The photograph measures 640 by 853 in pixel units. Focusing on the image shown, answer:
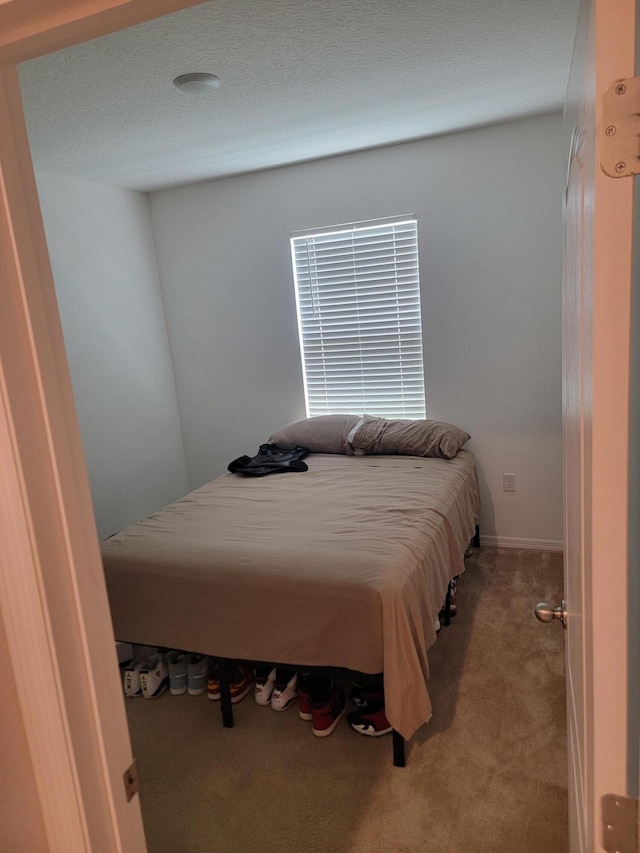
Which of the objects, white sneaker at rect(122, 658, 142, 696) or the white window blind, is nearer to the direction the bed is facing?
the white sneaker

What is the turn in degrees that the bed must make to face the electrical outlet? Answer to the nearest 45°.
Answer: approximately 180°

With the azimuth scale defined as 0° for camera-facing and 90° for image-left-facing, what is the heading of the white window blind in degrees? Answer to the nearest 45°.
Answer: approximately 45°

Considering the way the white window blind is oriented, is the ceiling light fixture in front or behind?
in front

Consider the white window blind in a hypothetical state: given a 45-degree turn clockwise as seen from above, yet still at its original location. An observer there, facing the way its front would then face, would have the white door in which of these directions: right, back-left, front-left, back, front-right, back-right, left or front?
left

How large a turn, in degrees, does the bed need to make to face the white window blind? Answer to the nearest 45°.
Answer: approximately 135° to its right

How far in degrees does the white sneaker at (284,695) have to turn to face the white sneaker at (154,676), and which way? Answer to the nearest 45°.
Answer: approximately 90° to its right

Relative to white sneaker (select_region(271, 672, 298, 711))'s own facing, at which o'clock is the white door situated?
The white door is roughly at 10 o'clock from the white sneaker.
